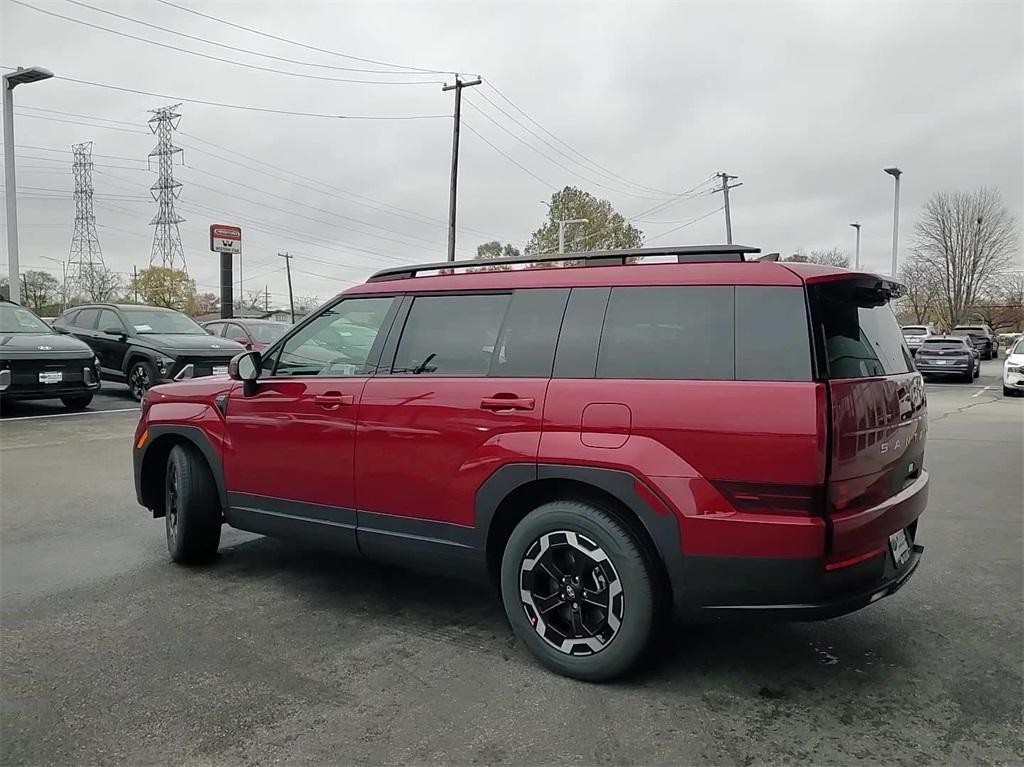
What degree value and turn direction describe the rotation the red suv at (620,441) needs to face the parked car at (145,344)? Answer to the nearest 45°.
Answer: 0° — it already faces it

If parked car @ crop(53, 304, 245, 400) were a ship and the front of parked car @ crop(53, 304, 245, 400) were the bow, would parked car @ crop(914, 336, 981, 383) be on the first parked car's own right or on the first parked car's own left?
on the first parked car's own left

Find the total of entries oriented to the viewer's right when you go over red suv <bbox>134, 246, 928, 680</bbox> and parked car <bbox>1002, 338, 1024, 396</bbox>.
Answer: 0

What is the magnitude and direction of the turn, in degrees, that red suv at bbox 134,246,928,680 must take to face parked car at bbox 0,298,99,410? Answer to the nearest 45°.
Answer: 0° — it already faces it

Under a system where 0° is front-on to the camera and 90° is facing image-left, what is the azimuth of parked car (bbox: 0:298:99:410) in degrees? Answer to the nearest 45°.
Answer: approximately 315°

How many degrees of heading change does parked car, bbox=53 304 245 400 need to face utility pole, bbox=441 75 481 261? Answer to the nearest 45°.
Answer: approximately 90° to its left

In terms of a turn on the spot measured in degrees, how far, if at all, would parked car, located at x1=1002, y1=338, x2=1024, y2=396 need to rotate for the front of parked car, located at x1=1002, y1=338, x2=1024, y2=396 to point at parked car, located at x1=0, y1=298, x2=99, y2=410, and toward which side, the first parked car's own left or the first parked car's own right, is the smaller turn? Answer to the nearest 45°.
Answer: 0° — it already faces it

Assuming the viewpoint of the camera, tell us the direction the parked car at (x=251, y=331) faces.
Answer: facing the viewer and to the right of the viewer

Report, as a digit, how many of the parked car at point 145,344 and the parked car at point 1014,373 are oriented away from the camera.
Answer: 0

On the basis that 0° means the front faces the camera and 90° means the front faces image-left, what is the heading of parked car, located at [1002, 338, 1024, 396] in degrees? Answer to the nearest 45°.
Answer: approximately 45°

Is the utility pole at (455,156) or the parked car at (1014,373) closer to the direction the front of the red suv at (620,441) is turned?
the utility pole

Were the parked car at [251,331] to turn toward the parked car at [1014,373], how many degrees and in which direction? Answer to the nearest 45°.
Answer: approximately 45° to its left

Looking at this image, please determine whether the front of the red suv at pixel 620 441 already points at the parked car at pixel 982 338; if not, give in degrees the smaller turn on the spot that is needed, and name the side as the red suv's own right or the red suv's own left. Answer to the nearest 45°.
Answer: approximately 90° to the red suv's own right

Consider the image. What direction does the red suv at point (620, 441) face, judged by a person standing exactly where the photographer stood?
facing away from the viewer and to the left of the viewer

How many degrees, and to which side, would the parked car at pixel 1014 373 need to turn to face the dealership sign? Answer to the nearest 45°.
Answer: approximately 45° to its right

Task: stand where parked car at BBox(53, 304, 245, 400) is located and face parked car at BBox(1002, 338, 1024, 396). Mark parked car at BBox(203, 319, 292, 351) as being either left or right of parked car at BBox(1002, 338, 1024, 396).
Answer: left
